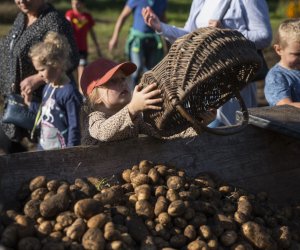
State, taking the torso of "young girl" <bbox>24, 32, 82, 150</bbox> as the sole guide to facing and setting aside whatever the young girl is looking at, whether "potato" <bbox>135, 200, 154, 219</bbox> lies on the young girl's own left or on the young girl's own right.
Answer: on the young girl's own left

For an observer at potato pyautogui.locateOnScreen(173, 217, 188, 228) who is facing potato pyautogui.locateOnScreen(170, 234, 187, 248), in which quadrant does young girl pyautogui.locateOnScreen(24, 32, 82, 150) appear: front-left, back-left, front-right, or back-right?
back-right

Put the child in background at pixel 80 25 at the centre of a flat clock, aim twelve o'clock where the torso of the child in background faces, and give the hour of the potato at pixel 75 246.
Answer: The potato is roughly at 12 o'clock from the child in background.

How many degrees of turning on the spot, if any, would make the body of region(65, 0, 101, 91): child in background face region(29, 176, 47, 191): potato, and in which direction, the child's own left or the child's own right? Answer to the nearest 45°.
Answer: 0° — they already face it

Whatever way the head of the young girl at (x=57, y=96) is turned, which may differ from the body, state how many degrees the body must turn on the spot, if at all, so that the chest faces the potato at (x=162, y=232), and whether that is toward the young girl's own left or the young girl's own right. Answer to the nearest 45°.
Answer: approximately 45° to the young girl's own left

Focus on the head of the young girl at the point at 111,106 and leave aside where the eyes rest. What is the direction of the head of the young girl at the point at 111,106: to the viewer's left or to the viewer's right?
to the viewer's right

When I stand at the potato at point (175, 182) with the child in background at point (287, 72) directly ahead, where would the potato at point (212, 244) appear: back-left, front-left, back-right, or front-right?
back-right

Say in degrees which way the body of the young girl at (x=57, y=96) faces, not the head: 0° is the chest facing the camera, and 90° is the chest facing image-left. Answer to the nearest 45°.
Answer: approximately 45°

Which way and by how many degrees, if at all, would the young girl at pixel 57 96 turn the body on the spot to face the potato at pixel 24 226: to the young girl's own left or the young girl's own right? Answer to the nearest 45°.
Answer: approximately 45° to the young girl's own left
